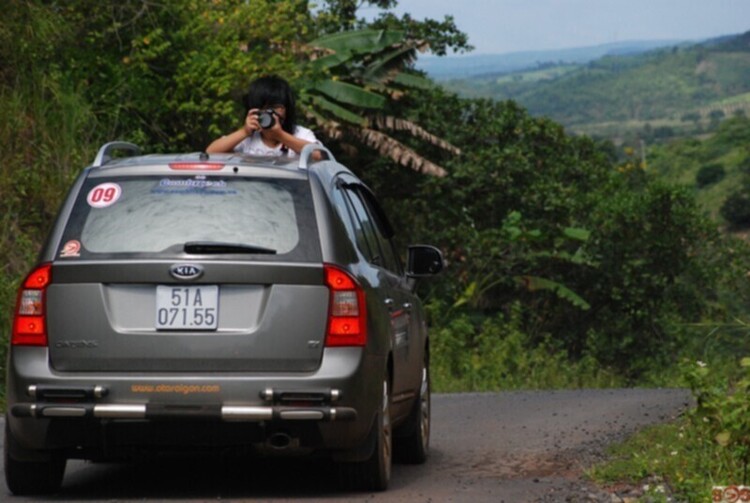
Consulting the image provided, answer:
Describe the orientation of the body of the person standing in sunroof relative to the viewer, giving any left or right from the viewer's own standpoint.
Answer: facing the viewer

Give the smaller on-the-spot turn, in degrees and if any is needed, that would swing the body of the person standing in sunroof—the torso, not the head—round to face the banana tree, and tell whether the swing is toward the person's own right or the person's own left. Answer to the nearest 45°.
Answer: approximately 180°

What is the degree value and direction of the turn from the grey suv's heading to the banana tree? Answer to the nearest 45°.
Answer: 0° — it already faces it

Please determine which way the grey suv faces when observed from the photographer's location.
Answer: facing away from the viewer

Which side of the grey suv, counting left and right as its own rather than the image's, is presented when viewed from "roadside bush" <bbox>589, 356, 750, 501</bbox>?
right
